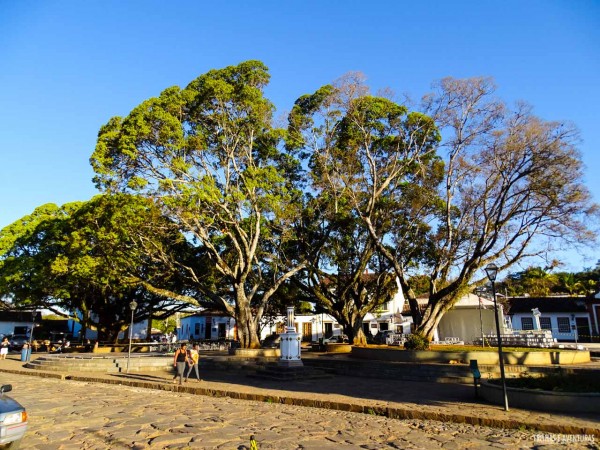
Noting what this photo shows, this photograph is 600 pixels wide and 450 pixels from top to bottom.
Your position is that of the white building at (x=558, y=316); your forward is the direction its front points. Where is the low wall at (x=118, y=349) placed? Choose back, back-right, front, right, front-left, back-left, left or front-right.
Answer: front-right

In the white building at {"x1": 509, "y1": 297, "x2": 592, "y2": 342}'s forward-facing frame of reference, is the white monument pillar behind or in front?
in front

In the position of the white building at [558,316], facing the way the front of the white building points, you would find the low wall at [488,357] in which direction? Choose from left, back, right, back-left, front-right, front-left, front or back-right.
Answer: front

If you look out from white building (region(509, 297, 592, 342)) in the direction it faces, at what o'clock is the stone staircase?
The stone staircase is roughly at 1 o'clock from the white building.

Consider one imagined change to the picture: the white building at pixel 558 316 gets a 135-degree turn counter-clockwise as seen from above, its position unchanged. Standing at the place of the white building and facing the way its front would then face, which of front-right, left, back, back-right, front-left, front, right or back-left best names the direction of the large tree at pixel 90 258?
back

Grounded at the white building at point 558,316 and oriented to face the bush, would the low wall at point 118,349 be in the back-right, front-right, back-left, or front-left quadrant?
front-right

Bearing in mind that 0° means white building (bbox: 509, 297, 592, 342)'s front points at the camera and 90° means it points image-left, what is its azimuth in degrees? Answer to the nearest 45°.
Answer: approximately 0°

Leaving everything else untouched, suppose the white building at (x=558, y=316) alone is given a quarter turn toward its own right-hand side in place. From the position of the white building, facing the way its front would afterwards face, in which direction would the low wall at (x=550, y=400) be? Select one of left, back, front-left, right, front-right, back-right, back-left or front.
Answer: left

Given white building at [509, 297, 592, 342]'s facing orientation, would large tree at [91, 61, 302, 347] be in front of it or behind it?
in front

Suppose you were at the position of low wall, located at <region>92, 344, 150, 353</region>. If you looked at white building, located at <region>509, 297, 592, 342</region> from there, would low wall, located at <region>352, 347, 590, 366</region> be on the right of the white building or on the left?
right

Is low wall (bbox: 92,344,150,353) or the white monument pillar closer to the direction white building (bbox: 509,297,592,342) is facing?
the white monument pillar

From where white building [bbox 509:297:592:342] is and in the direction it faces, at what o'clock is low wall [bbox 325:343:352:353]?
The low wall is roughly at 1 o'clock from the white building.

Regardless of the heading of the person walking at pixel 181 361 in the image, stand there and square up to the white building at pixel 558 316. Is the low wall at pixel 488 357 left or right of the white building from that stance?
right
